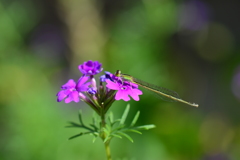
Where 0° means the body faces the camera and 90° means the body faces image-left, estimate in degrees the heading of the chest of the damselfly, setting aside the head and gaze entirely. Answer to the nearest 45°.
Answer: approximately 90°

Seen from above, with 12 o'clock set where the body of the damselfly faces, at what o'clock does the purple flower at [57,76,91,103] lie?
The purple flower is roughly at 11 o'clock from the damselfly.
